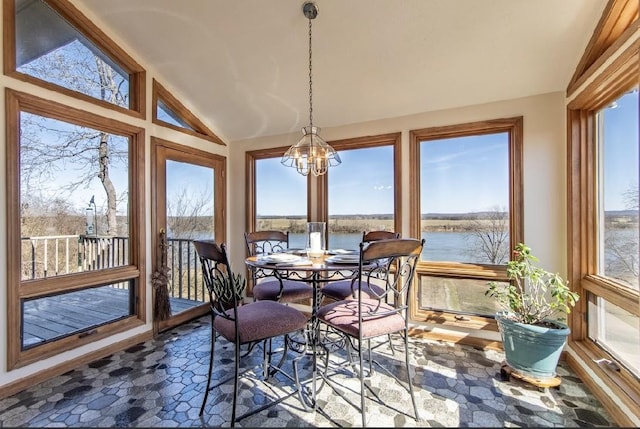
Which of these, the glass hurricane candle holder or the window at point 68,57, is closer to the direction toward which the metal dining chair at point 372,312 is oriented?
the glass hurricane candle holder

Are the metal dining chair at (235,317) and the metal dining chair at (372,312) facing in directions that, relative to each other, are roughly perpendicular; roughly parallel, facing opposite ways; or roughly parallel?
roughly perpendicular

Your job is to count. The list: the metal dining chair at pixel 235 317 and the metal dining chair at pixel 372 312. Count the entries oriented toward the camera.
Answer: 0

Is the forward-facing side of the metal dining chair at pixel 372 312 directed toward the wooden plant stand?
no

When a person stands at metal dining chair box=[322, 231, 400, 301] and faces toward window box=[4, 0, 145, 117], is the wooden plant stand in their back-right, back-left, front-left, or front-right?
back-left

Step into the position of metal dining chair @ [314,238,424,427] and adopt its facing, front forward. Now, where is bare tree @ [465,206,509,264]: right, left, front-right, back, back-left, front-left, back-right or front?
right

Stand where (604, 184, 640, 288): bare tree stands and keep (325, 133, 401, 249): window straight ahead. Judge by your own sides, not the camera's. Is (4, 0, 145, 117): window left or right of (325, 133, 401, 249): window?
left

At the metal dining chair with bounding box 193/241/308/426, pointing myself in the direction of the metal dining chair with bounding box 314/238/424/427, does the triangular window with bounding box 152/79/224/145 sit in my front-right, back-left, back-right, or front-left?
back-left

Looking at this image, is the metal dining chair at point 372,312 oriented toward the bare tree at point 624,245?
no

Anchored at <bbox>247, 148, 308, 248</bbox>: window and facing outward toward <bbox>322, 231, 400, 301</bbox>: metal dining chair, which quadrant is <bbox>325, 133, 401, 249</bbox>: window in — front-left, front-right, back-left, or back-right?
front-left

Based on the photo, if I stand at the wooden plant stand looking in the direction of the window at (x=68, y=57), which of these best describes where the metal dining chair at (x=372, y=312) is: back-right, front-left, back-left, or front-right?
front-left

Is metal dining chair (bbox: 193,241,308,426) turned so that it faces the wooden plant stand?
no

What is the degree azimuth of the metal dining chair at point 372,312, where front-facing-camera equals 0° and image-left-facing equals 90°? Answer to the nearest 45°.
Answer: approximately 135°

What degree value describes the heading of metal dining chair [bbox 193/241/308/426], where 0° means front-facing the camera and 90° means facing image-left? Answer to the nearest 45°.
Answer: approximately 225°
